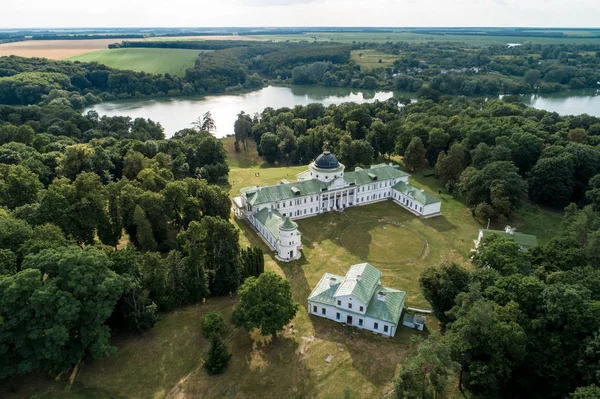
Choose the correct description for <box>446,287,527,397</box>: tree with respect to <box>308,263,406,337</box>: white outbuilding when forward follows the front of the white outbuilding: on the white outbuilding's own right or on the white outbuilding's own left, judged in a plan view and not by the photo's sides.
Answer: on the white outbuilding's own left

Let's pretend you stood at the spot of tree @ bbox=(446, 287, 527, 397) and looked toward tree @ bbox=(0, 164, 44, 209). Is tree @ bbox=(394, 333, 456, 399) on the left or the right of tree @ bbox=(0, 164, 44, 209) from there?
left

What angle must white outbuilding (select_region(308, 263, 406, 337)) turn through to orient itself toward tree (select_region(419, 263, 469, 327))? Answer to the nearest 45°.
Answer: approximately 135° to its left

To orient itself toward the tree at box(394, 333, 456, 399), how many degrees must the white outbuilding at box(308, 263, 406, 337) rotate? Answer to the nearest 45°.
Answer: approximately 45° to its left

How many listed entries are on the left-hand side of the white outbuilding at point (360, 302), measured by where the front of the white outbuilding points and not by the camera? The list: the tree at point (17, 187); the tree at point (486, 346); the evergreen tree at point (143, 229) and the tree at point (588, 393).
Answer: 2

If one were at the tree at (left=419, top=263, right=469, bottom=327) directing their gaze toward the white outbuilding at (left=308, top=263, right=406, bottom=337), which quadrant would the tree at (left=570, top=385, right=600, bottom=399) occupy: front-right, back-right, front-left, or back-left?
back-left

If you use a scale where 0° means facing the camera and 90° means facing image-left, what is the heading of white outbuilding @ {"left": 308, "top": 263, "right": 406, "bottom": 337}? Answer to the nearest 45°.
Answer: approximately 45°

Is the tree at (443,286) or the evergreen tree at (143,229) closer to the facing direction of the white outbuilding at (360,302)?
the evergreen tree

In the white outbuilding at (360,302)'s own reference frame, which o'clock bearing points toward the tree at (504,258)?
The tree is roughly at 7 o'clock from the white outbuilding.

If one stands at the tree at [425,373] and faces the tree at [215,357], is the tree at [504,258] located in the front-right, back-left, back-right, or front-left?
back-right

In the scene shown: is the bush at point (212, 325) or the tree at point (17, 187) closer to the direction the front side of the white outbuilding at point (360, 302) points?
the bush
